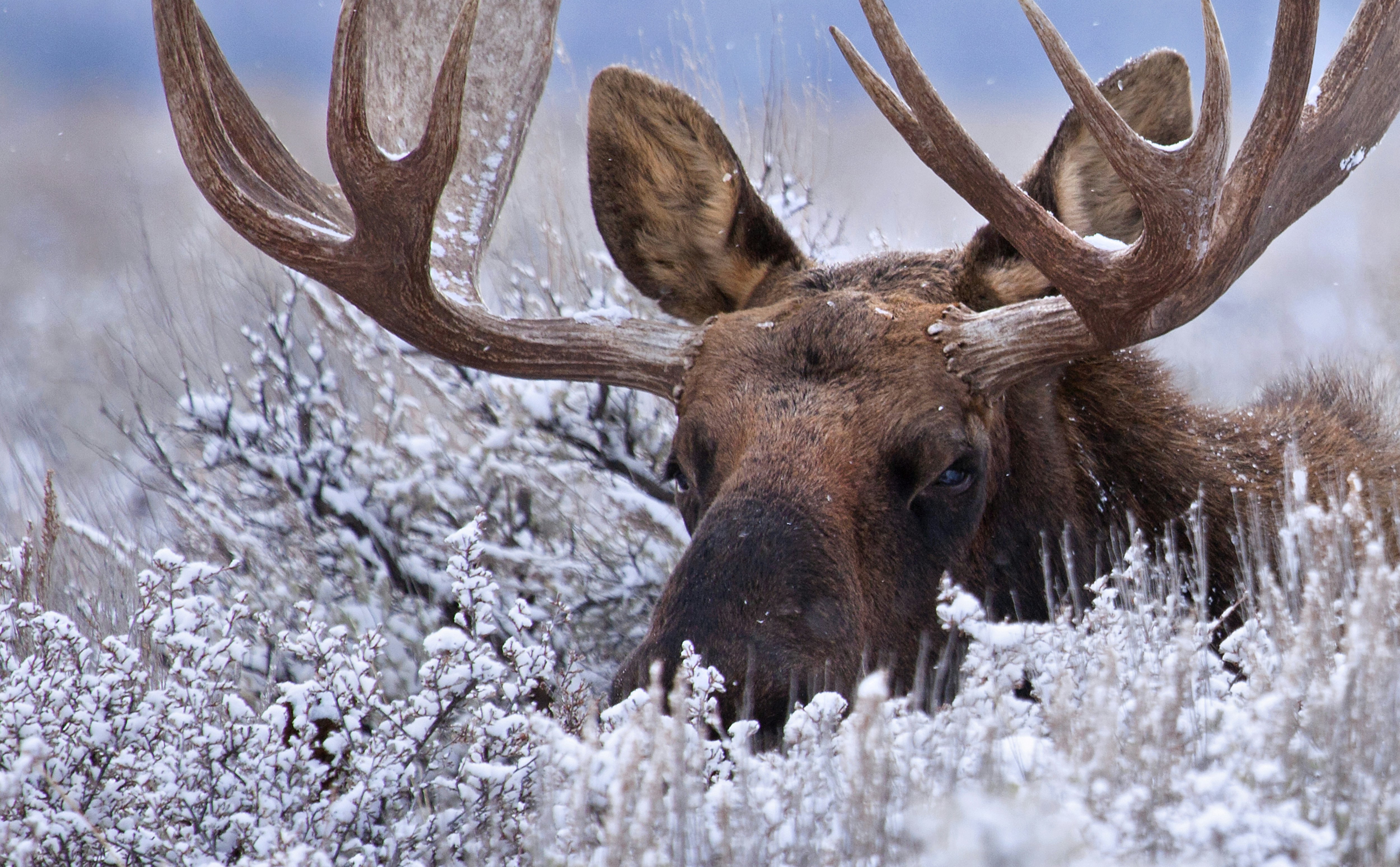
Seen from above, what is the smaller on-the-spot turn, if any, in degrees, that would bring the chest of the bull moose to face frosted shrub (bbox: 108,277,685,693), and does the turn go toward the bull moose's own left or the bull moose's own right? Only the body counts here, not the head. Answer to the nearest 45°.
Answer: approximately 90° to the bull moose's own right

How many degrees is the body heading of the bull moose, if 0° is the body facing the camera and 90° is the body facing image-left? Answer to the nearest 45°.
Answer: approximately 45°
